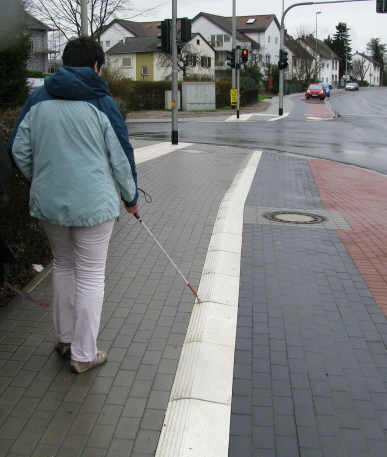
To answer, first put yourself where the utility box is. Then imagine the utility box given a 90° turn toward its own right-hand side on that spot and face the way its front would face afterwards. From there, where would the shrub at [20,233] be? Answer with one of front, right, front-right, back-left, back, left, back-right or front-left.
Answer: left

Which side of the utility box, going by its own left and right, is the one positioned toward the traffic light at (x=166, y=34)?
front

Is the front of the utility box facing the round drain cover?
yes

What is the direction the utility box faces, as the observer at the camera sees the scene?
facing the viewer

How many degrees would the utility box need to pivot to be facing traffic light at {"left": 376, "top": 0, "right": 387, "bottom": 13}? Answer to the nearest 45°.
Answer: approximately 45° to its left

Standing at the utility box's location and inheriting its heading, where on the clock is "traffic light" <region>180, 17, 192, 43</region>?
The traffic light is roughly at 12 o'clock from the utility box.

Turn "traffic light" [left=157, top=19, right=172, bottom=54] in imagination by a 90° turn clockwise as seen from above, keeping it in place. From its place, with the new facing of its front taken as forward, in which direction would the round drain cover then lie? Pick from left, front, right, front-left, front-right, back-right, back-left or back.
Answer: back
